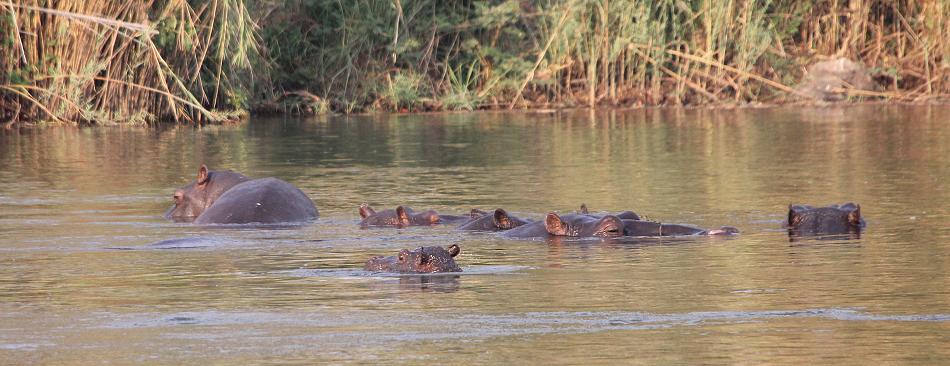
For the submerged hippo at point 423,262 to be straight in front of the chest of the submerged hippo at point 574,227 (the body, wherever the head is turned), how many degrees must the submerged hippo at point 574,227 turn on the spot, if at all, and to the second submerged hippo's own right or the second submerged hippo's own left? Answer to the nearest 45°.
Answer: approximately 135° to the second submerged hippo's own right

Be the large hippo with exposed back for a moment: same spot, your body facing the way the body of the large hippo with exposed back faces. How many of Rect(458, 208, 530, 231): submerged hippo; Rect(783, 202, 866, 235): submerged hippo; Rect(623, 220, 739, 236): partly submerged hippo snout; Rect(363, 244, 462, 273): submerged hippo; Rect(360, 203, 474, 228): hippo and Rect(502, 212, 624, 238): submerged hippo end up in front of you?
0

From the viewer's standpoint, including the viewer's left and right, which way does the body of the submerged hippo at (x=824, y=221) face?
facing the viewer

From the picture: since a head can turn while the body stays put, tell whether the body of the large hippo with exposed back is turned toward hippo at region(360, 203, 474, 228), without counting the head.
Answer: no

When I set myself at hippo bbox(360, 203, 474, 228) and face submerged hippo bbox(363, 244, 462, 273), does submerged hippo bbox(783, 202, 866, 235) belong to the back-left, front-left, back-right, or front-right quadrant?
front-left

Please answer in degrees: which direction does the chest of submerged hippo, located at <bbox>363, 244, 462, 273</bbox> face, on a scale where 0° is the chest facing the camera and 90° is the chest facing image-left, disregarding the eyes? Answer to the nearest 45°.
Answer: approximately 90°

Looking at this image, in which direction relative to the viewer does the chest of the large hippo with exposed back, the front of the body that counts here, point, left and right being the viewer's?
facing away from the viewer and to the left of the viewer
